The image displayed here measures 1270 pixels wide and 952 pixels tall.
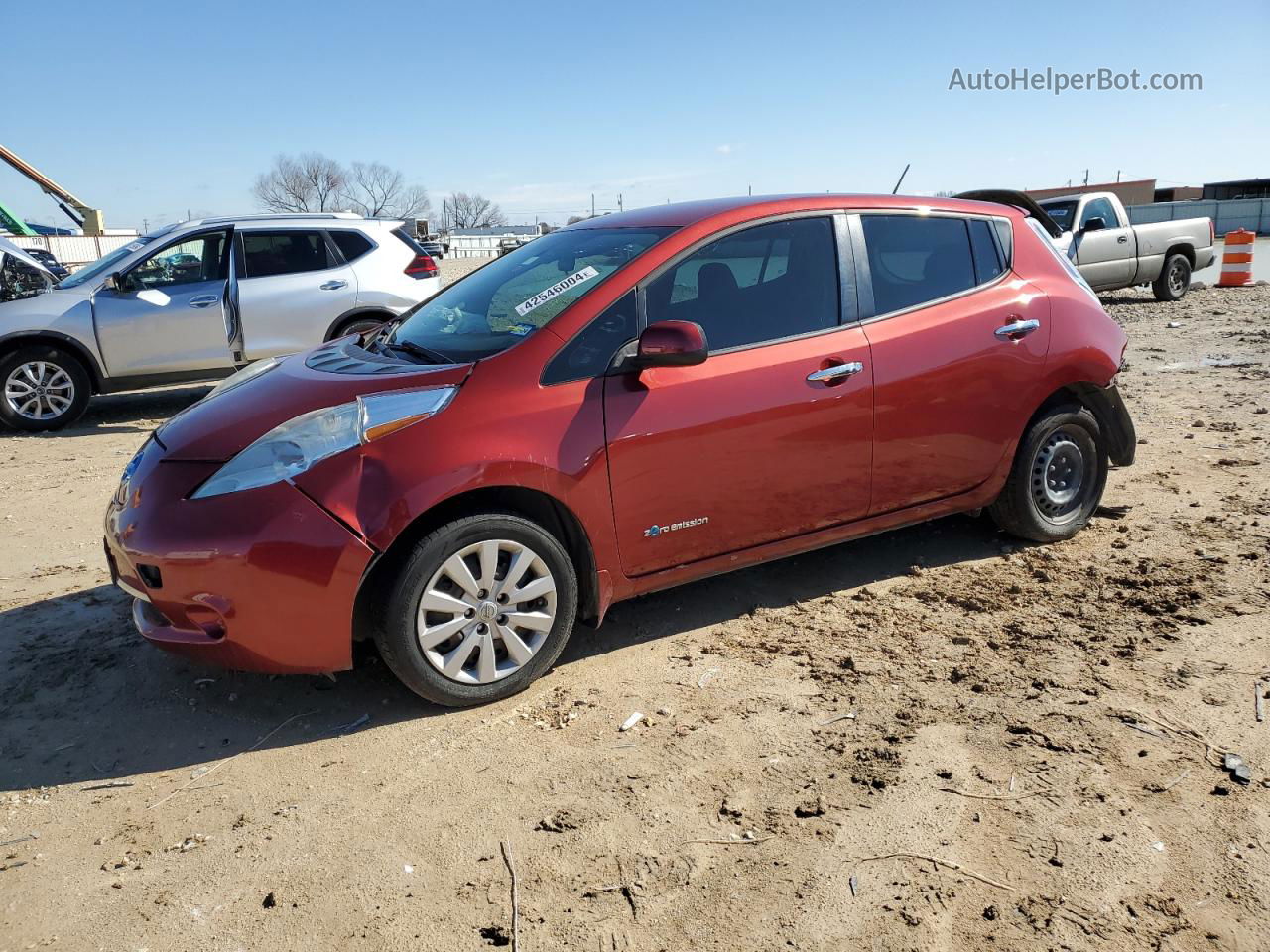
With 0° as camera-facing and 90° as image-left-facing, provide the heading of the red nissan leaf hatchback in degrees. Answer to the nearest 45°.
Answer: approximately 45°

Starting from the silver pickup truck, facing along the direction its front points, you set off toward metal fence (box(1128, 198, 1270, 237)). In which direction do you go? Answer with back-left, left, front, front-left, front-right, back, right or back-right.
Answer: back-right

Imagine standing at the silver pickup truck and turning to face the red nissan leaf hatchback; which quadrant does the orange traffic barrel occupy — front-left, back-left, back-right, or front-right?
back-left

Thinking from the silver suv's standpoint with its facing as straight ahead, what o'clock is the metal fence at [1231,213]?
The metal fence is roughly at 5 o'clock from the silver suv.

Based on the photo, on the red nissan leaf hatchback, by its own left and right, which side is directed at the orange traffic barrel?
back

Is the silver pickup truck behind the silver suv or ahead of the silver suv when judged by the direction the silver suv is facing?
behind

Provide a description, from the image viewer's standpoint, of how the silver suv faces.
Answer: facing to the left of the viewer

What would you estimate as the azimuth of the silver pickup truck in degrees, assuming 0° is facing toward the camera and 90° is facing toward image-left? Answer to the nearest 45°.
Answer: approximately 45°

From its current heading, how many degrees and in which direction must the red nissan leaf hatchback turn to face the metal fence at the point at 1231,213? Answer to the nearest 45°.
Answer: approximately 180°

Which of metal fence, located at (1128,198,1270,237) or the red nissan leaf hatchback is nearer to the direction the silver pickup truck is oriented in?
the red nissan leaf hatchback
